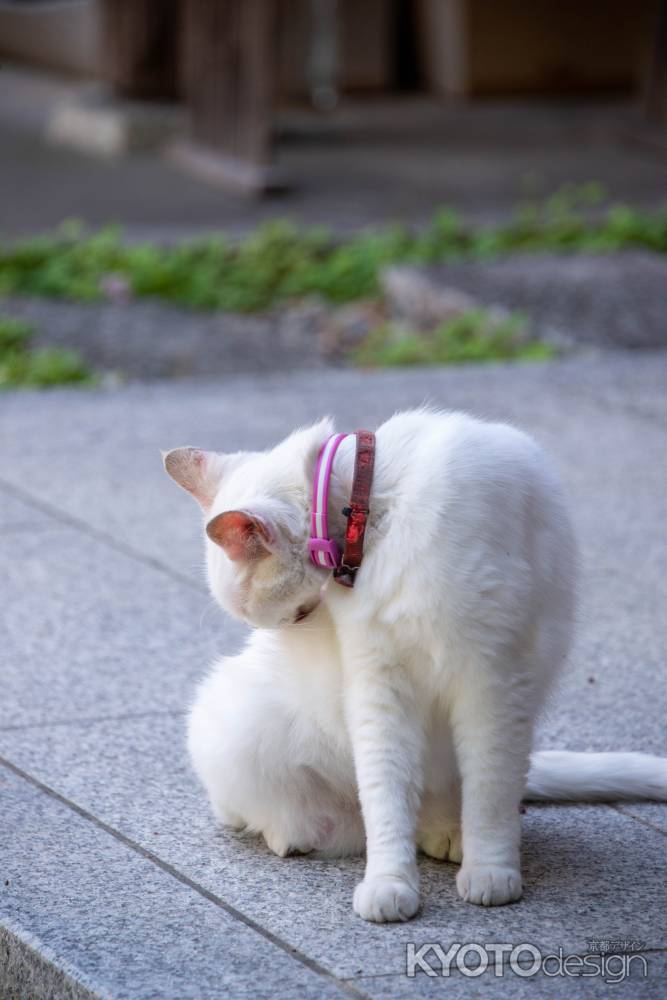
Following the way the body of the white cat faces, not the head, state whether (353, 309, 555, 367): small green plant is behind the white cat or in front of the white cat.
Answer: behind

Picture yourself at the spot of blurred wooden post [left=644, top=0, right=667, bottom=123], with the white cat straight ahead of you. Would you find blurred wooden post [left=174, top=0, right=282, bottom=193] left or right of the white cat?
right

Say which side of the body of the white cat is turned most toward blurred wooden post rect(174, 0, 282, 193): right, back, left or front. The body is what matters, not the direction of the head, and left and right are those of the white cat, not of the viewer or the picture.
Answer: back

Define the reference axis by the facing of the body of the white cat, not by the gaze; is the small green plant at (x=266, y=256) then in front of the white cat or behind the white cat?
behind

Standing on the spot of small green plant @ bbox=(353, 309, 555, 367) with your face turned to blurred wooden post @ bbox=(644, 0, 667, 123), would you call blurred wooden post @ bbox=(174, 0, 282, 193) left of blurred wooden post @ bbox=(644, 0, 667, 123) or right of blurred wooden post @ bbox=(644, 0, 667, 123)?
left

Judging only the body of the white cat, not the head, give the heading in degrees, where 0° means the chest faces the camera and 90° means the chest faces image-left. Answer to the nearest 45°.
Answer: approximately 0°

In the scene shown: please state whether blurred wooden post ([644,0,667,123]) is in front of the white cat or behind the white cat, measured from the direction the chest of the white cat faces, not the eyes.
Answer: behind
